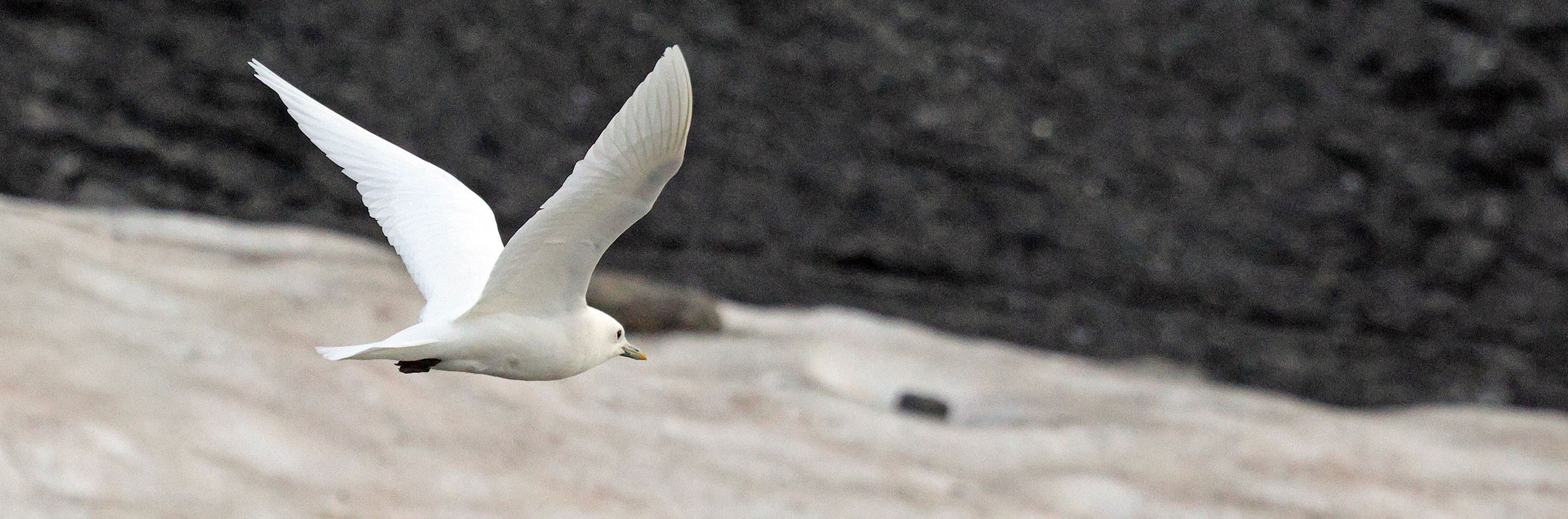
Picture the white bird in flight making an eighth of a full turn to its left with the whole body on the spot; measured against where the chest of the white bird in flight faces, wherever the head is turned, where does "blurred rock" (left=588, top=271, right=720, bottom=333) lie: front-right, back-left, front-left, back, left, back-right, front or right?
front-left

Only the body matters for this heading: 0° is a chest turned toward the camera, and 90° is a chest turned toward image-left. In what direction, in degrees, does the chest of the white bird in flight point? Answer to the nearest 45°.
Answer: approximately 270°
